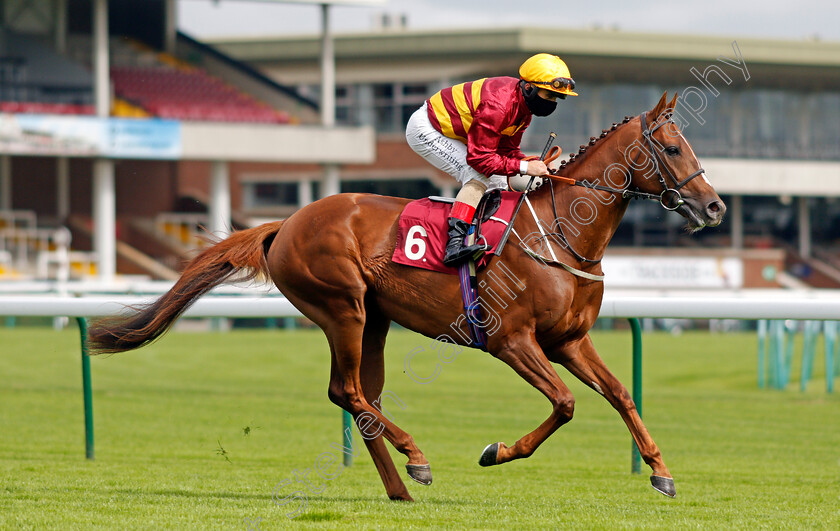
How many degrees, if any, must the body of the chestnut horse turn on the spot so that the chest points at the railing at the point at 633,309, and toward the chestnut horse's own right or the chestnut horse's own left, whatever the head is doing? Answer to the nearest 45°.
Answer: approximately 45° to the chestnut horse's own left

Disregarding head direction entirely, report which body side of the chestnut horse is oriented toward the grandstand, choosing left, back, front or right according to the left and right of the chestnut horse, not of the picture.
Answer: left

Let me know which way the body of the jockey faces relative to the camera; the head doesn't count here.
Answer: to the viewer's right

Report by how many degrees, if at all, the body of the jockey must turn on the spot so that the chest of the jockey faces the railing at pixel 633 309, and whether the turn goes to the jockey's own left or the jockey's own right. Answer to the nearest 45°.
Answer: approximately 45° to the jockey's own left

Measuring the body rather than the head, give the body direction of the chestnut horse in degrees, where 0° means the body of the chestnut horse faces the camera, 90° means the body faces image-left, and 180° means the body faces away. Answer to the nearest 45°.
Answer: approximately 270°
